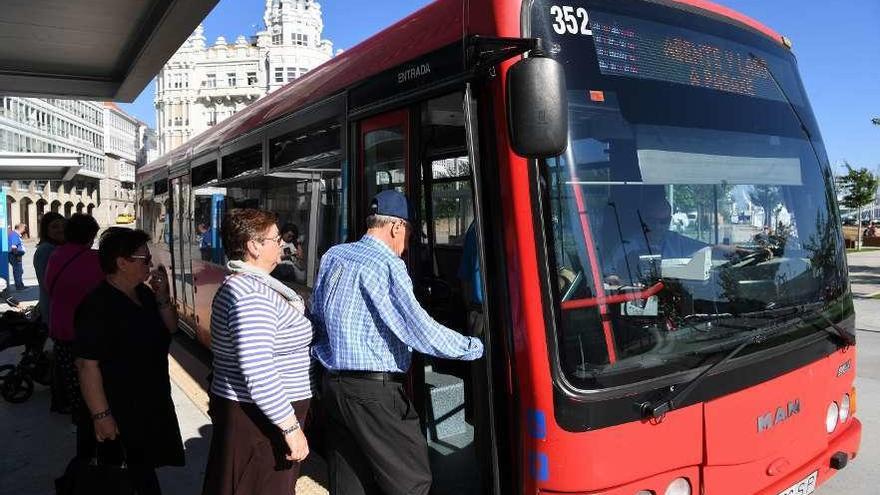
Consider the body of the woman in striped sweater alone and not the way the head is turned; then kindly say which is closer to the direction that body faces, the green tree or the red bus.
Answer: the red bus

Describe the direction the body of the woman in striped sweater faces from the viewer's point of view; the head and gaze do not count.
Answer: to the viewer's right

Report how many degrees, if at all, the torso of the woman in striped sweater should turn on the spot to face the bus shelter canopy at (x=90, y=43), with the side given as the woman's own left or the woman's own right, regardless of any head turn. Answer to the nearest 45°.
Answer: approximately 90° to the woman's own left

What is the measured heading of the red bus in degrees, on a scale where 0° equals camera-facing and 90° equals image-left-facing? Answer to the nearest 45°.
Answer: approximately 315°

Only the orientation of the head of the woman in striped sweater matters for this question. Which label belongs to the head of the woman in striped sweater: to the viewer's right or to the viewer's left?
to the viewer's right

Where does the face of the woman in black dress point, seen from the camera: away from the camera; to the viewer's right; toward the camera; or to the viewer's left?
to the viewer's right
